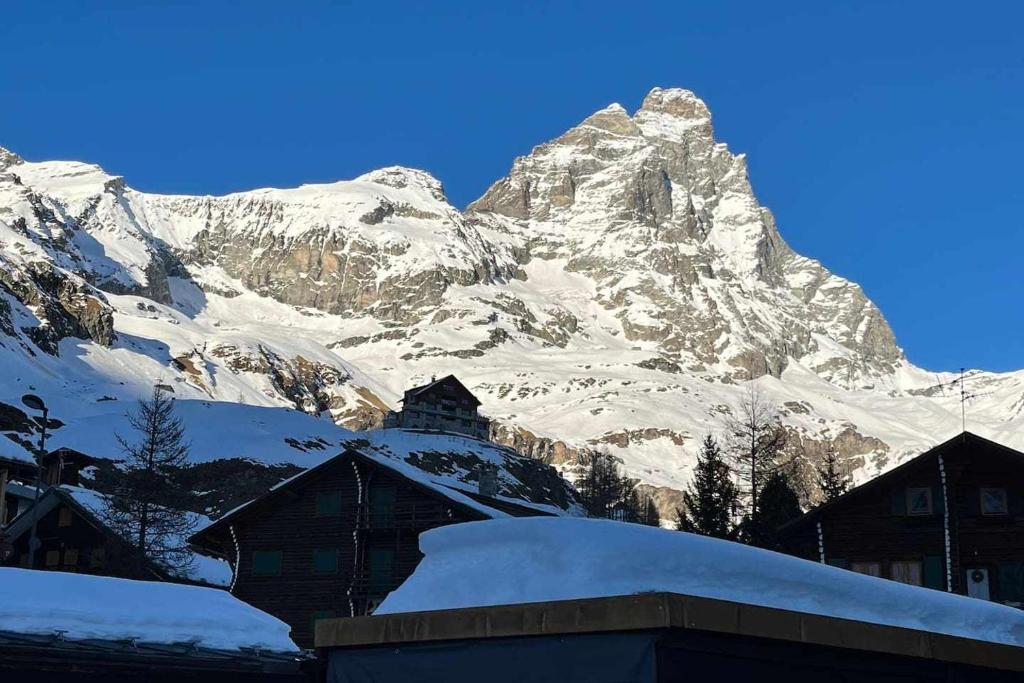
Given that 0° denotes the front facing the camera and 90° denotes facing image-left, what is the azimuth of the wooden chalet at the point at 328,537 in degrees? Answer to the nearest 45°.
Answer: approximately 0°

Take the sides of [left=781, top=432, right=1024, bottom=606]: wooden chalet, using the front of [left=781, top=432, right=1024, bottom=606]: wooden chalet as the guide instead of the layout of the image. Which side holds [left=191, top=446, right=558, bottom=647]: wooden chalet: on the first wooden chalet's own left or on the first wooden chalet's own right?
on the first wooden chalet's own right

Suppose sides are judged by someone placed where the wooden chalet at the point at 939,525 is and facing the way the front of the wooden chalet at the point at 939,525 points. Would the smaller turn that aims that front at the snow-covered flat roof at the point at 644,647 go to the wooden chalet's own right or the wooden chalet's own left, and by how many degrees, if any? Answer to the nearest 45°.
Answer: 0° — it already faces it

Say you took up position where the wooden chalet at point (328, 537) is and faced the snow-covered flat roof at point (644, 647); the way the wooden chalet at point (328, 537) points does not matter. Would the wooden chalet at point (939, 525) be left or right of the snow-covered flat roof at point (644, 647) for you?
left

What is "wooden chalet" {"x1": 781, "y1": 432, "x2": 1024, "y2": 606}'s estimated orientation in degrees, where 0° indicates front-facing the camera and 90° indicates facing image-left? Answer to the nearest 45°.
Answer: approximately 0°

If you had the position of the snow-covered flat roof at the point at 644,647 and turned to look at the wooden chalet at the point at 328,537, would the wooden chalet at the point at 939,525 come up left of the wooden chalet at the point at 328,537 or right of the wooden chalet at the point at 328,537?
right

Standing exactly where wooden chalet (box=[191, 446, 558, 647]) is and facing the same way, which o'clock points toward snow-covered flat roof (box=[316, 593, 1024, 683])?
snow-covered flat roof (box=[316, 593, 1024, 683]) is roughly at 12 o'clock from wooden chalet (box=[191, 446, 558, 647]).

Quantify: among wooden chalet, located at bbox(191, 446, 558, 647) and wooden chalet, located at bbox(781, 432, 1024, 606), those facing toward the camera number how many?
2
